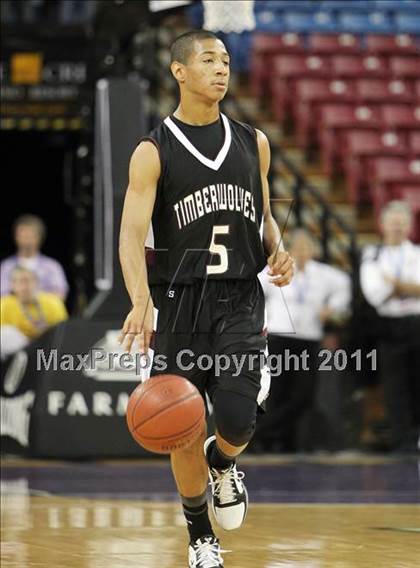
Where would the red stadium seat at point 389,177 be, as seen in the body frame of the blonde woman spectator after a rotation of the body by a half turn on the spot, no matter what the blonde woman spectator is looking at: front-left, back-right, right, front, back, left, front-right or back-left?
front-right

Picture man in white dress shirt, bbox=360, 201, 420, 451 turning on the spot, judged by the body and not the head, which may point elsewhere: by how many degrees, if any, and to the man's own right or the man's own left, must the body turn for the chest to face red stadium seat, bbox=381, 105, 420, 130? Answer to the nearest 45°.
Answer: approximately 180°

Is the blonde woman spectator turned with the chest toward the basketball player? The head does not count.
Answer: yes

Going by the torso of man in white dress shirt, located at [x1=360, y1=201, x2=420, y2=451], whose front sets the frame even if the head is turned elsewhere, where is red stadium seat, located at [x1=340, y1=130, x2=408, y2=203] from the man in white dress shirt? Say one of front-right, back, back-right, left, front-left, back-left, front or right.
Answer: back

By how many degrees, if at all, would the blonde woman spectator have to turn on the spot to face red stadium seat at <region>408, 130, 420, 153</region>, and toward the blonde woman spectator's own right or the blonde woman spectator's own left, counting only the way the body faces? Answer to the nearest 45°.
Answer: approximately 135° to the blonde woman spectator's own left

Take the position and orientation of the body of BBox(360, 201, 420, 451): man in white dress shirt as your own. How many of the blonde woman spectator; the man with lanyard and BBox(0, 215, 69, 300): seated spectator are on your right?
3

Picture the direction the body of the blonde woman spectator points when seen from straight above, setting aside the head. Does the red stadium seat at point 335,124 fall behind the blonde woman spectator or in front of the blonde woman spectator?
behind

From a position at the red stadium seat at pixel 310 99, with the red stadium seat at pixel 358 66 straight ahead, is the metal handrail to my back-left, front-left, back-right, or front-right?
back-right

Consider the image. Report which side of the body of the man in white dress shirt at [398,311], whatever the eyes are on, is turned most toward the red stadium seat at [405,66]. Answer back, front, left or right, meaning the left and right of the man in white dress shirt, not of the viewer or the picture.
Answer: back

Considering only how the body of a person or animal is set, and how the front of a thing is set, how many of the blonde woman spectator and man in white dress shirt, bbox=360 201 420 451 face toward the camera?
2

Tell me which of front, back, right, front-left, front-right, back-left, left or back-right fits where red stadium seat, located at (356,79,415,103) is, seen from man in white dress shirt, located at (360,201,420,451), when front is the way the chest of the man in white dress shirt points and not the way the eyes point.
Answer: back

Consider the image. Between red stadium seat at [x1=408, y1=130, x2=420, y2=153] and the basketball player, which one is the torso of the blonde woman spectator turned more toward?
the basketball player

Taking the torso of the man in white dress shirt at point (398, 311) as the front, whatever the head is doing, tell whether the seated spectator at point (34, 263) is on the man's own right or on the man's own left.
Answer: on the man's own right
